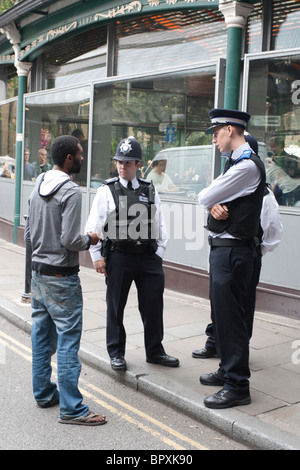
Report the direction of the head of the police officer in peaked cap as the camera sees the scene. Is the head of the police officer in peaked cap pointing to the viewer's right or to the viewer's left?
to the viewer's left

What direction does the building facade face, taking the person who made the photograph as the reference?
facing the viewer and to the left of the viewer

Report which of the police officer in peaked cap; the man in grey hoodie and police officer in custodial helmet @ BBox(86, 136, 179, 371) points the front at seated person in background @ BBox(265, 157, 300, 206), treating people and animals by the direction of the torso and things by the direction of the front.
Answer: the man in grey hoodie

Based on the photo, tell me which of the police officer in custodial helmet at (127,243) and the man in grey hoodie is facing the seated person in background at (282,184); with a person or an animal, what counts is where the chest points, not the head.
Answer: the man in grey hoodie

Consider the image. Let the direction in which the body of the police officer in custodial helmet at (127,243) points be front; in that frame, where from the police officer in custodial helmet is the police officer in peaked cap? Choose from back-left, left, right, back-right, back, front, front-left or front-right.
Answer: front-left

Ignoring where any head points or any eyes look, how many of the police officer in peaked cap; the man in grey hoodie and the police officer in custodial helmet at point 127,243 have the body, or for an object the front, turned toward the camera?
1

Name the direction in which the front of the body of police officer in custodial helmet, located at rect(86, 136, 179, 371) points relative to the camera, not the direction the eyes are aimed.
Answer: toward the camera

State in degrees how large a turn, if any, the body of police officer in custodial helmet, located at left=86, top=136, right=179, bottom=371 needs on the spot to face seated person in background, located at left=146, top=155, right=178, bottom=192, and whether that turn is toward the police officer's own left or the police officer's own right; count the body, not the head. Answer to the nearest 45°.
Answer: approximately 180°

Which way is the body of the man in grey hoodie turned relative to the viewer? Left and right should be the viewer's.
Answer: facing away from the viewer and to the right of the viewer

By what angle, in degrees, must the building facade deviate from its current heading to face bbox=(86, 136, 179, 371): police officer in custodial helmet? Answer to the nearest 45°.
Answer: approximately 45° to its left

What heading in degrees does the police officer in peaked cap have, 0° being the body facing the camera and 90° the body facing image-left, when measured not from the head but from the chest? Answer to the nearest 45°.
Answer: approximately 90°
